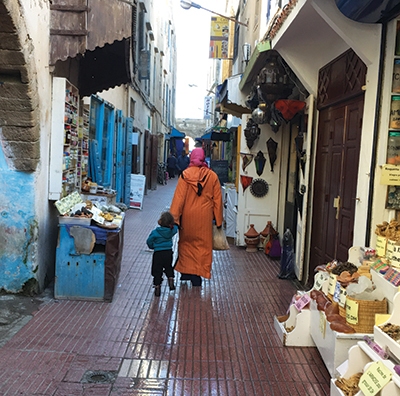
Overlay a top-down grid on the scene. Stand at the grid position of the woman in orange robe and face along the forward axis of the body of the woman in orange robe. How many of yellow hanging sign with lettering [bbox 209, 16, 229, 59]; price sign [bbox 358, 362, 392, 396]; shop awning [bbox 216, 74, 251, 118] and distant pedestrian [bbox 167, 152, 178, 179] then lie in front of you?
3

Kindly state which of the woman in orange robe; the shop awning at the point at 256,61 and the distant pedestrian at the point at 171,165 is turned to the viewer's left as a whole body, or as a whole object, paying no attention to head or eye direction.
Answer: the shop awning

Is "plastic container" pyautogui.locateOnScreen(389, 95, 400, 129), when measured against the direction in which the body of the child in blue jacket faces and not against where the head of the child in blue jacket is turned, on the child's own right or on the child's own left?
on the child's own right

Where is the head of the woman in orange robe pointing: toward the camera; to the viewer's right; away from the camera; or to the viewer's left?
away from the camera

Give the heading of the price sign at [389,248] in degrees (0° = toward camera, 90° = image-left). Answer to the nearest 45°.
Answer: approximately 45°

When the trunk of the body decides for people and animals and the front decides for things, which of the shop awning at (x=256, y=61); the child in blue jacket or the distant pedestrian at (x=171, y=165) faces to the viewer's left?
the shop awning

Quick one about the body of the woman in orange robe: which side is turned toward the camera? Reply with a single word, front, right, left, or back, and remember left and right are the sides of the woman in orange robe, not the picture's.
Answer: back

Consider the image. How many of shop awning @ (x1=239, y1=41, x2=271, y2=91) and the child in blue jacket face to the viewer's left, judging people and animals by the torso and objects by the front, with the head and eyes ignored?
1
